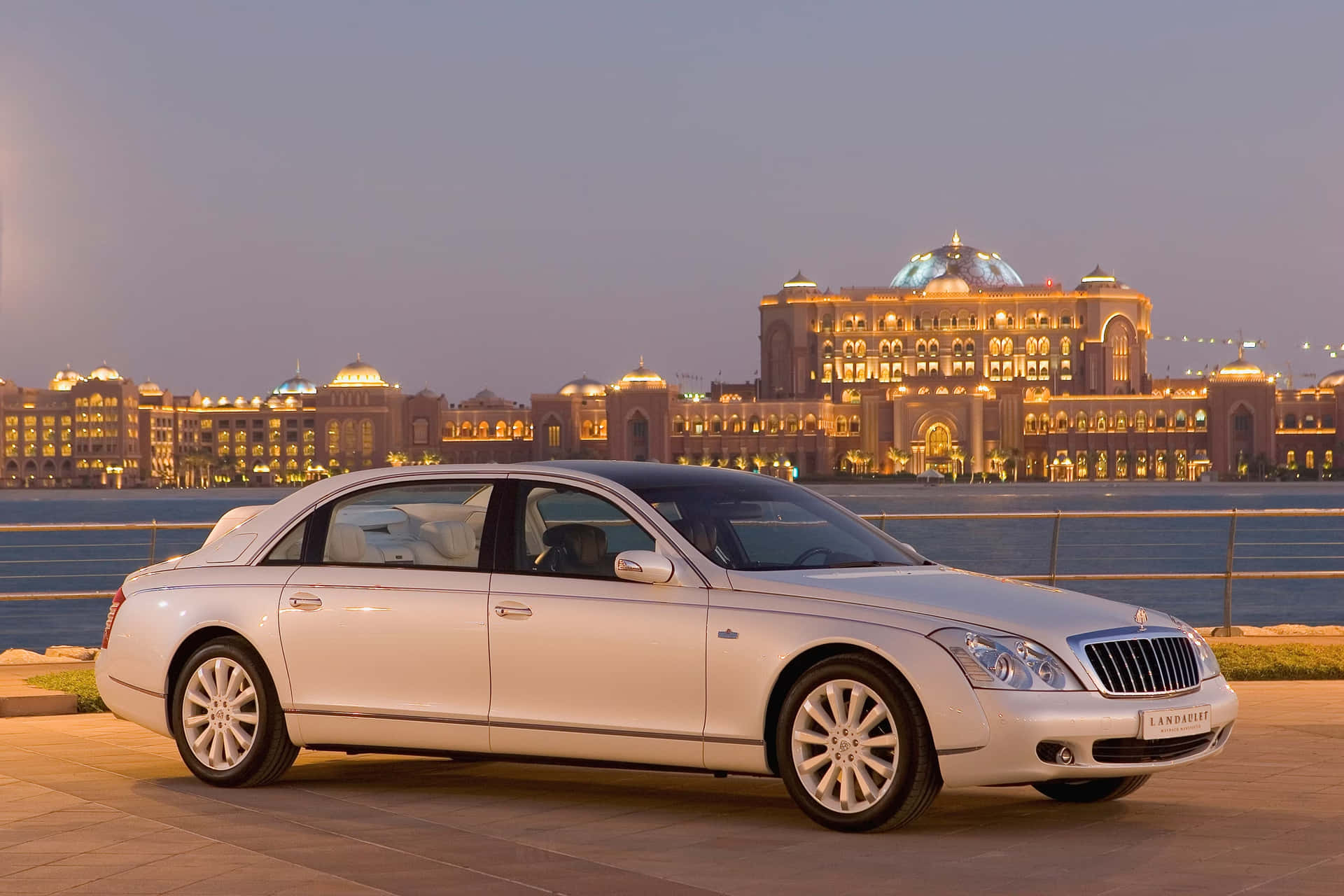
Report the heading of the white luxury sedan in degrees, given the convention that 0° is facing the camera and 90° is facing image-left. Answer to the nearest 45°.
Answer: approximately 315°

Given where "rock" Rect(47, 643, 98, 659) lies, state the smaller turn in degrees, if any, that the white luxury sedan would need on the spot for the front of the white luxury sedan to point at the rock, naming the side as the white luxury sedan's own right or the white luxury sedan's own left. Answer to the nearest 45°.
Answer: approximately 180°

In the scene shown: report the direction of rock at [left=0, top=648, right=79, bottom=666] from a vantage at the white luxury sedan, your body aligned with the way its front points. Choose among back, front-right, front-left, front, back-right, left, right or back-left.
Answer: back
